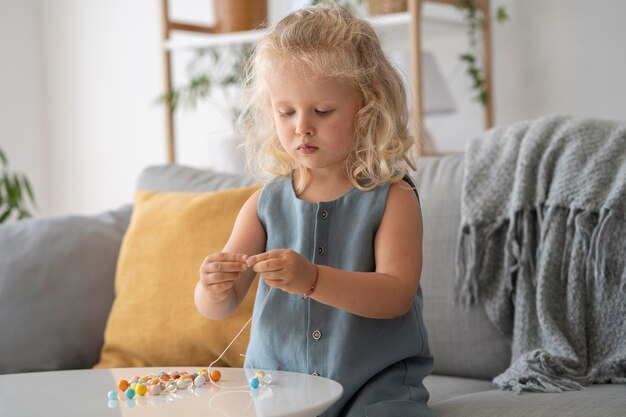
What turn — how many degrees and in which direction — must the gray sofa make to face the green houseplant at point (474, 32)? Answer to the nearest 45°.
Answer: approximately 135° to its left

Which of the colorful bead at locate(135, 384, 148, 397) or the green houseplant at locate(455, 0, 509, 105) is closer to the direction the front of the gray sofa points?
the colorful bead

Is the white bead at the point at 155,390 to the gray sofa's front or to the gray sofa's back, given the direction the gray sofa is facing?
to the front

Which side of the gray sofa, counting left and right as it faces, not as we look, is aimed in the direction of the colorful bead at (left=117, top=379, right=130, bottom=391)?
front

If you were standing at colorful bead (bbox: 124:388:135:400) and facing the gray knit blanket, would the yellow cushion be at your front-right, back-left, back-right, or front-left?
front-left

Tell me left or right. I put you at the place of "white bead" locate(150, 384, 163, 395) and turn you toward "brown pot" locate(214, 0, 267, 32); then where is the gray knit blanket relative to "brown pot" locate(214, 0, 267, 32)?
right

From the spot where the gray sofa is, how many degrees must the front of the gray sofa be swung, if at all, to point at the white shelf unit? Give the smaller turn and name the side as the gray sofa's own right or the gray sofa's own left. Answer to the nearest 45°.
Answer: approximately 135° to the gray sofa's own left

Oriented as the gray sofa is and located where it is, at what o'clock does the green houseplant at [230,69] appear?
The green houseplant is roughly at 6 o'clock from the gray sofa.

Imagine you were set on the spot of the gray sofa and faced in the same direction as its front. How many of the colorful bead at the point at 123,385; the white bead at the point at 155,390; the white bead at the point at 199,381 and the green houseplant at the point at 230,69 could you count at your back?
1

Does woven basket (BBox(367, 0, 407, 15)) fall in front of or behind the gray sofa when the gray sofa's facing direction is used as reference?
behind

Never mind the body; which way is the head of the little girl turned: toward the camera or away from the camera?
toward the camera

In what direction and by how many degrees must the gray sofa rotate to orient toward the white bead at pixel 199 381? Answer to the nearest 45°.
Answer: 0° — it already faces it

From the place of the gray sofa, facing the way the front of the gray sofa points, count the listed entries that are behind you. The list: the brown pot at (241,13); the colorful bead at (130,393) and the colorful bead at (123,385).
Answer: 1
